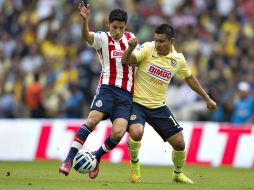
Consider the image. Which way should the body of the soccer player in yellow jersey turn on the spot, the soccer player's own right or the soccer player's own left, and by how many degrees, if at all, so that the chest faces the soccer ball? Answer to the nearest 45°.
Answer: approximately 45° to the soccer player's own right

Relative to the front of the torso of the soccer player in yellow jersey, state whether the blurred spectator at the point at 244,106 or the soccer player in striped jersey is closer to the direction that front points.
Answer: the soccer player in striped jersey

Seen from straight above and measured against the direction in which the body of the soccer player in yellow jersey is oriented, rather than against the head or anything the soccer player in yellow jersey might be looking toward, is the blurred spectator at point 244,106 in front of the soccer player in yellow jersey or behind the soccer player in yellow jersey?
behind

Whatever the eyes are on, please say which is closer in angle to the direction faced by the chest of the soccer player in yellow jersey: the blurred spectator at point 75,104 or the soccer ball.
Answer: the soccer ball

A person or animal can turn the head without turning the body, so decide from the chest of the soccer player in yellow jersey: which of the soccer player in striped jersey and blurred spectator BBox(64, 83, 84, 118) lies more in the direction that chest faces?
the soccer player in striped jersey

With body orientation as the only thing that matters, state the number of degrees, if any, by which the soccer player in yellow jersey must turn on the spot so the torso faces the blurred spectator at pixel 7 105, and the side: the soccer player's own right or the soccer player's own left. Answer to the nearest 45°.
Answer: approximately 135° to the soccer player's own right

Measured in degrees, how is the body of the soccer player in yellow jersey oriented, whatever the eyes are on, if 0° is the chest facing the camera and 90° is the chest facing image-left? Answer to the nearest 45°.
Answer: approximately 0°

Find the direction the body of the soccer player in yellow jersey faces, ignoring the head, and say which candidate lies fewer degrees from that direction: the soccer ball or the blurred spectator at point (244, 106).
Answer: the soccer ball

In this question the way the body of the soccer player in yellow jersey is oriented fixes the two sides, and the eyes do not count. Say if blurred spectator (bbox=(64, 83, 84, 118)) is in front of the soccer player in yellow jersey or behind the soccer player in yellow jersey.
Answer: behind
